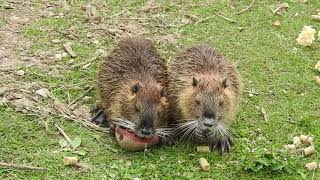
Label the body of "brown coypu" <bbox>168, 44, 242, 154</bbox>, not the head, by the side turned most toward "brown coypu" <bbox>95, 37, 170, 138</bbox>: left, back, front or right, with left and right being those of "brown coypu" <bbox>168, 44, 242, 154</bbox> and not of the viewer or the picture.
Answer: right

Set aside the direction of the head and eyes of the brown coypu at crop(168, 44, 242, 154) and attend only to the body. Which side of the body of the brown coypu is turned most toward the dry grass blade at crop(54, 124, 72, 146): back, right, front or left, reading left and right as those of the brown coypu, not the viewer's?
right

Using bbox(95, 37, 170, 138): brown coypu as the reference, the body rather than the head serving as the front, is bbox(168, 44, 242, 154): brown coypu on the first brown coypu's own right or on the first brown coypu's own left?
on the first brown coypu's own left

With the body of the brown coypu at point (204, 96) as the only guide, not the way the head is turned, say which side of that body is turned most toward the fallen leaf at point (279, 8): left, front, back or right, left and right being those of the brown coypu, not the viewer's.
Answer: back

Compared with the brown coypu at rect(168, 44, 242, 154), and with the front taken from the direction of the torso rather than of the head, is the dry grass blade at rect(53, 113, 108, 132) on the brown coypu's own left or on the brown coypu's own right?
on the brown coypu's own right

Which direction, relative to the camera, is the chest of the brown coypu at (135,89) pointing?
toward the camera

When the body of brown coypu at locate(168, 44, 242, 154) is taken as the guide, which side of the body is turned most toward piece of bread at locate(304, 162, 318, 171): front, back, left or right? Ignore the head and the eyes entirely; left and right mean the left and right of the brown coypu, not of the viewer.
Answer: left

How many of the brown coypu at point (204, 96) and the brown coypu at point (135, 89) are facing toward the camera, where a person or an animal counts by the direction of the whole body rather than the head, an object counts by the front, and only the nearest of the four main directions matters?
2

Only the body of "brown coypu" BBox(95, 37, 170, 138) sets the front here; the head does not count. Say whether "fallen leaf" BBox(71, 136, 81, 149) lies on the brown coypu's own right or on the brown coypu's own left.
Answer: on the brown coypu's own right

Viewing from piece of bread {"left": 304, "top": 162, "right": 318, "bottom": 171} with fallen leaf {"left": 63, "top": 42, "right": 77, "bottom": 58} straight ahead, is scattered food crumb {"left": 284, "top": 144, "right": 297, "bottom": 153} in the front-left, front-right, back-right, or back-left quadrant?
front-right

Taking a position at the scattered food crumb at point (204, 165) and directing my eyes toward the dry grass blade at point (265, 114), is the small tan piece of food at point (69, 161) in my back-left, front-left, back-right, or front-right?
back-left

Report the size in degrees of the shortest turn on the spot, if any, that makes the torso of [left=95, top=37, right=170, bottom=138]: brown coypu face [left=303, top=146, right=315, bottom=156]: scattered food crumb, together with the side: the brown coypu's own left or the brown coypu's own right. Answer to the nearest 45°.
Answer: approximately 90° to the brown coypu's own left

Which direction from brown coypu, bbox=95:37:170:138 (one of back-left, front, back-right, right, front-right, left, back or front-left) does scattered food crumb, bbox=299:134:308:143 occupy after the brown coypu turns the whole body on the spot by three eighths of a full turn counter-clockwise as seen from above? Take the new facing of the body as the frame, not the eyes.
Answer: front-right
